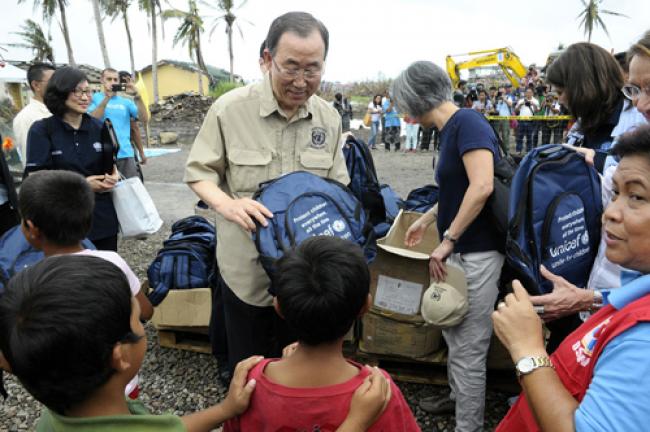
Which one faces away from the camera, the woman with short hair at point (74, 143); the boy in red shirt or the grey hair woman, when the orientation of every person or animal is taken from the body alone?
the boy in red shirt

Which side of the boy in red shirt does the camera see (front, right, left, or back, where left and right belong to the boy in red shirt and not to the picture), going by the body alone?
back

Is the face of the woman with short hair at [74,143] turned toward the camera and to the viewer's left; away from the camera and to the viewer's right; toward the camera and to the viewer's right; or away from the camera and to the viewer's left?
toward the camera and to the viewer's right

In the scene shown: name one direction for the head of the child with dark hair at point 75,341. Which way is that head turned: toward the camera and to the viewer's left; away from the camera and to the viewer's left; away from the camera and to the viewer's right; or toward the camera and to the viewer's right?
away from the camera and to the viewer's right

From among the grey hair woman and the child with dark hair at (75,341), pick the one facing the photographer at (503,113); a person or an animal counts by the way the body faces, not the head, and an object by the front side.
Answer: the child with dark hair

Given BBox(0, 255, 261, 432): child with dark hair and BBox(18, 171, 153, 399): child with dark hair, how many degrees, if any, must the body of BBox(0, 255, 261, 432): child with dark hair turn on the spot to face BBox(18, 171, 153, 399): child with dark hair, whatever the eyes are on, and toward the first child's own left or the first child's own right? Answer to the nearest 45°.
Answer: approximately 45° to the first child's own left

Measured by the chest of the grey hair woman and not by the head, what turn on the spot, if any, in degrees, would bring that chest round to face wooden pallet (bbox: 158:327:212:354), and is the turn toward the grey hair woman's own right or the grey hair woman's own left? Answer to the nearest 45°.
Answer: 0° — they already face it

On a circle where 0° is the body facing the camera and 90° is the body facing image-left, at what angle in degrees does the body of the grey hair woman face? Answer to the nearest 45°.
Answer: approximately 90°

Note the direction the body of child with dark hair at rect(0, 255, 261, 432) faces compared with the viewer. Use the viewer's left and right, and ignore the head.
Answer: facing away from the viewer and to the right of the viewer
